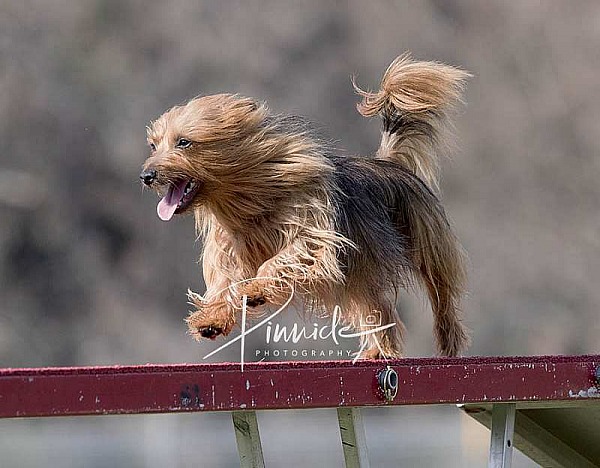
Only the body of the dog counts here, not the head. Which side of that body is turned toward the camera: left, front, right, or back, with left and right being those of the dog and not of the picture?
left
